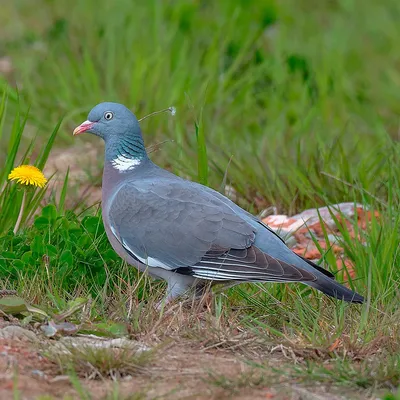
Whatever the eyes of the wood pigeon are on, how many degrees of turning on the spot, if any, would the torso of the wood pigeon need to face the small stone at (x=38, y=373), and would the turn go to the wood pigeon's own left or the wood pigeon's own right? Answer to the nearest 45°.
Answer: approximately 45° to the wood pigeon's own left

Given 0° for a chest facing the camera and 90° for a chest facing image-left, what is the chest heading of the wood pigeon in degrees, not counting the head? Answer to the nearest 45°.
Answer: approximately 90°

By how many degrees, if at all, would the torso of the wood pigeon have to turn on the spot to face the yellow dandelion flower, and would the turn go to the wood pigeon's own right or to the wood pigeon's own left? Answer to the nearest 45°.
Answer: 0° — it already faces it

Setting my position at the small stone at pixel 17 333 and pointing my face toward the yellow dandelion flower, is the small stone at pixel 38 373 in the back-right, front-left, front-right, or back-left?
back-right
